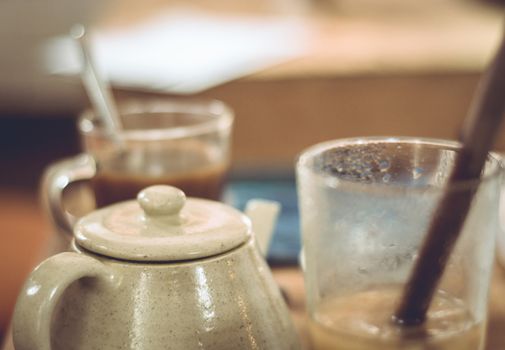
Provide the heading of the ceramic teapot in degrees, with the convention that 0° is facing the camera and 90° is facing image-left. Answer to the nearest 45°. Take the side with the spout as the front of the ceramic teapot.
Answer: approximately 225°

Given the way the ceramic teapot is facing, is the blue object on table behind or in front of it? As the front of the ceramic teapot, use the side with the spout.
in front
